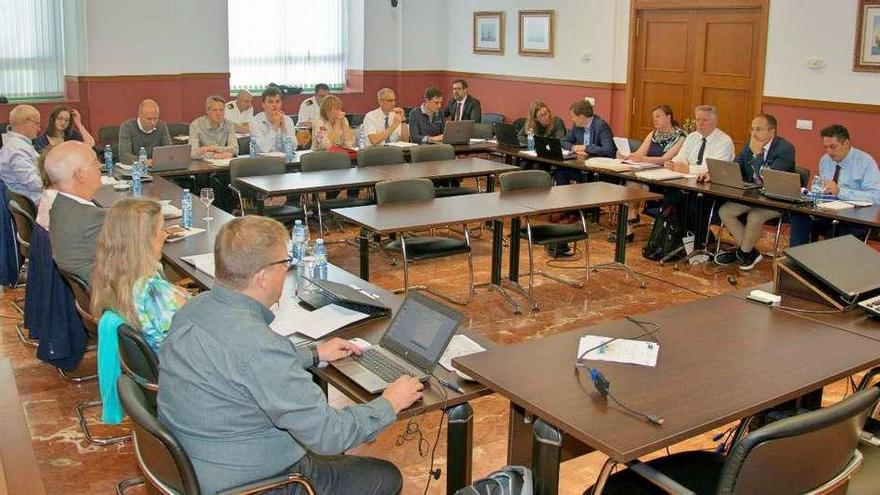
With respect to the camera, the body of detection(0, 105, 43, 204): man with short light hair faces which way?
to the viewer's right

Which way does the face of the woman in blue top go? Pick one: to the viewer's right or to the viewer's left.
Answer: to the viewer's right

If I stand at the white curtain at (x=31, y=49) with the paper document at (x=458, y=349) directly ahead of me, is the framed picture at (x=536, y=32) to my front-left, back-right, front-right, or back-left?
front-left

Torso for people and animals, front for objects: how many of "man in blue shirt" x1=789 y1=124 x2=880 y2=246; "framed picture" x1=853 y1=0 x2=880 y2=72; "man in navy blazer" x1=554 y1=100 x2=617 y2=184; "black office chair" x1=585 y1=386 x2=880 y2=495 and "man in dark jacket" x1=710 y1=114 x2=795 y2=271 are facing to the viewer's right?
0

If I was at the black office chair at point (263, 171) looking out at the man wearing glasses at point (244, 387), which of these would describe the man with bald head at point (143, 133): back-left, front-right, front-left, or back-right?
back-right

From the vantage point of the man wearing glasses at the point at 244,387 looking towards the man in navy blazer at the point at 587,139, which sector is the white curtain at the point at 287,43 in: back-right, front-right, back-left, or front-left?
front-left

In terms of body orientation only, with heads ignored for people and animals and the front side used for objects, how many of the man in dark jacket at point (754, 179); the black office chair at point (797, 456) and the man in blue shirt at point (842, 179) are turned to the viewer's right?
0

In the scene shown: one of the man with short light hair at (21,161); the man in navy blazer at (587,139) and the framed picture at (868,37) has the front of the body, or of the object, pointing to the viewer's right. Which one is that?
the man with short light hair

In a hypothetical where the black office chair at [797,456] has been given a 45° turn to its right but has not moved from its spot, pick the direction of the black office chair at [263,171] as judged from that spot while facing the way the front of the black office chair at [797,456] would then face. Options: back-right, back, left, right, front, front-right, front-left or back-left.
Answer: front-left

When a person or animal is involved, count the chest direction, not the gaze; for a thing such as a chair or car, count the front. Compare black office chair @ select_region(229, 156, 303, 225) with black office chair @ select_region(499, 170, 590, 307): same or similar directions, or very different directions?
same or similar directions

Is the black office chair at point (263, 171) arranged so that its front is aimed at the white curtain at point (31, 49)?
no

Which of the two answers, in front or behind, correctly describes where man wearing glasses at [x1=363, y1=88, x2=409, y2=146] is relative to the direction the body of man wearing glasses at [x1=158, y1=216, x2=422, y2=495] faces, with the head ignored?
in front

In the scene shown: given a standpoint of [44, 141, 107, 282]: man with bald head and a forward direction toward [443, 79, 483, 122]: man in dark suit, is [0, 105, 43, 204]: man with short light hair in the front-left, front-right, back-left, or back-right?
front-left

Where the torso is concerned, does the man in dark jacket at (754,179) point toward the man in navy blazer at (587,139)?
no

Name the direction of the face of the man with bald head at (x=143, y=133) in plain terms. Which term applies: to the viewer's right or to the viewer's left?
to the viewer's right

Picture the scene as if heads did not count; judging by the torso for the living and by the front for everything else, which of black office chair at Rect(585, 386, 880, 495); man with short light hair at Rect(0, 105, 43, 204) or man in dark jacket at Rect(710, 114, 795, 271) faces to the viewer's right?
the man with short light hair

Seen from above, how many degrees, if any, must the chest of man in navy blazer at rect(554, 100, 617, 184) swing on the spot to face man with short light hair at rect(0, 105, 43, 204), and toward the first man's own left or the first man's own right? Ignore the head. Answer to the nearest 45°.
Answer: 0° — they already face them
